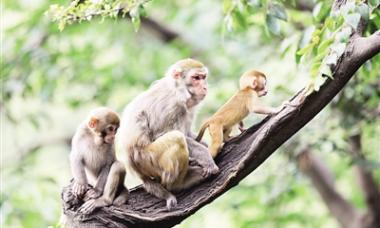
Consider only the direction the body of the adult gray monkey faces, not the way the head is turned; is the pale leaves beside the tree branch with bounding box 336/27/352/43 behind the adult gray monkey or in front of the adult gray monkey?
in front

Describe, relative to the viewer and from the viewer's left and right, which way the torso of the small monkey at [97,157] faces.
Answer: facing the viewer and to the right of the viewer

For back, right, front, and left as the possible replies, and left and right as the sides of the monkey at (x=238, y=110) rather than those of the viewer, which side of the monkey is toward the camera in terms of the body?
right

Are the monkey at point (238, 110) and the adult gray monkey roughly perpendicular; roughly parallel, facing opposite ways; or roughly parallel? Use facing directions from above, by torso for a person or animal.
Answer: roughly parallel

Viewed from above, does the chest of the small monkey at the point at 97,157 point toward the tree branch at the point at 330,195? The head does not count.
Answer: no

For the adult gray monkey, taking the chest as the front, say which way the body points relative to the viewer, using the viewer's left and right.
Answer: facing to the right of the viewer

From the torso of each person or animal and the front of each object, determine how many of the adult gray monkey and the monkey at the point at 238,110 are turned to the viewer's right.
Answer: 2

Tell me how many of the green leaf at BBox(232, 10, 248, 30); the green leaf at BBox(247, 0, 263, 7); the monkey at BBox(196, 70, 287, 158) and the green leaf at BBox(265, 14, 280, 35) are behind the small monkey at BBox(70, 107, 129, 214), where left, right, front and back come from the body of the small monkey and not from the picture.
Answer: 0
